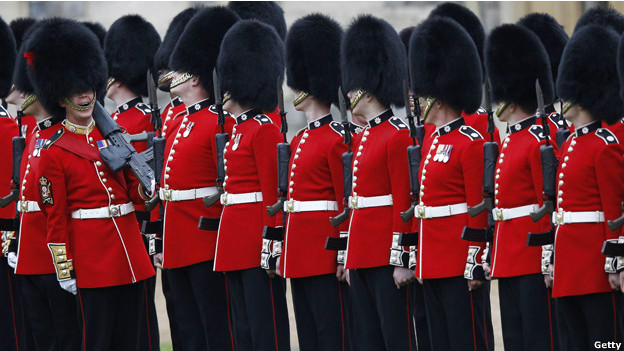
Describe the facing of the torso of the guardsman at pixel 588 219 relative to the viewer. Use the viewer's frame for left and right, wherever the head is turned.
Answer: facing the viewer and to the left of the viewer

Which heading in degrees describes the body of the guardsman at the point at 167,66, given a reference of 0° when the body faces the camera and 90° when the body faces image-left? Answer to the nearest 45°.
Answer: approximately 45°

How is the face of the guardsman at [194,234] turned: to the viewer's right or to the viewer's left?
to the viewer's left

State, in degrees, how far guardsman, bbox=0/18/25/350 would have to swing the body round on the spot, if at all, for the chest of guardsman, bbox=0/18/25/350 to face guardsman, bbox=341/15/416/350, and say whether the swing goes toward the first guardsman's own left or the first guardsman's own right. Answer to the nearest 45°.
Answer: approximately 90° to the first guardsman's own left

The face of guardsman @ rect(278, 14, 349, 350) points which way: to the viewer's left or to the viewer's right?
to the viewer's left

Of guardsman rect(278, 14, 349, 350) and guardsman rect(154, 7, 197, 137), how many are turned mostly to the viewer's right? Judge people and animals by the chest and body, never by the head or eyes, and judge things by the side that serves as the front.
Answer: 0

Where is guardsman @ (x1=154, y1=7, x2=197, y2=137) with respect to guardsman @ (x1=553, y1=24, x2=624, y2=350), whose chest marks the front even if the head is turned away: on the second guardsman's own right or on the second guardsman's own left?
on the second guardsman's own right

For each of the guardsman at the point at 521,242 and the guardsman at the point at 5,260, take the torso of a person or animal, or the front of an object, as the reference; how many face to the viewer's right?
0

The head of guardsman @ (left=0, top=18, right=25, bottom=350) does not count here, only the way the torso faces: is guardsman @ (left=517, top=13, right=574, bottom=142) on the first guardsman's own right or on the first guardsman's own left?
on the first guardsman's own left

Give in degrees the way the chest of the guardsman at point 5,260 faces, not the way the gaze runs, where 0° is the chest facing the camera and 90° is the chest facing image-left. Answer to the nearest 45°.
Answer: approximately 45°

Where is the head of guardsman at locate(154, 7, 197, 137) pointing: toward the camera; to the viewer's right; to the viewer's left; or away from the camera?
to the viewer's left

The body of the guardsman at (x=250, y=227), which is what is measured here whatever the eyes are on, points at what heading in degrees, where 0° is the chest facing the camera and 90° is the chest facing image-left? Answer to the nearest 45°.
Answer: approximately 45°

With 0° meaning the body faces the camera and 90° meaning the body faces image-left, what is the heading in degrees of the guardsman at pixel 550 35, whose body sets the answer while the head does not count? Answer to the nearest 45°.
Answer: approximately 45°
